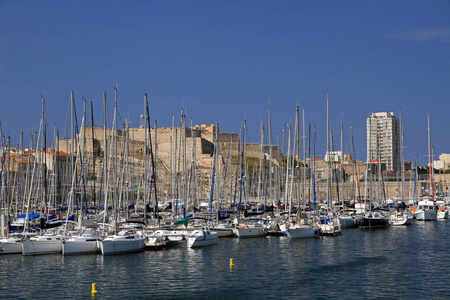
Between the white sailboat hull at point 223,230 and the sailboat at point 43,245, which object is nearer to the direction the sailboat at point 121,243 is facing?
the sailboat

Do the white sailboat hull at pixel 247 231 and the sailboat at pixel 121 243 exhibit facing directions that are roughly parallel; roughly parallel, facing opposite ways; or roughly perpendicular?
roughly parallel

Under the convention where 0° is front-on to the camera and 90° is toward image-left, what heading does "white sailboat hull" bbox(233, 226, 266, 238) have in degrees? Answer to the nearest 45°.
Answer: approximately 45°

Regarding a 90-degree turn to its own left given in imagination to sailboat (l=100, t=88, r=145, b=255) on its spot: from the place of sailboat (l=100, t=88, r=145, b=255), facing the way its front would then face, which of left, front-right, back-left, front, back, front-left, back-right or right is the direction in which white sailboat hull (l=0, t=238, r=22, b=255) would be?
back-right

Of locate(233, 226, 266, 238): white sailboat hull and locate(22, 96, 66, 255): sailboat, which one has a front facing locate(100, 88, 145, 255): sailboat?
the white sailboat hull

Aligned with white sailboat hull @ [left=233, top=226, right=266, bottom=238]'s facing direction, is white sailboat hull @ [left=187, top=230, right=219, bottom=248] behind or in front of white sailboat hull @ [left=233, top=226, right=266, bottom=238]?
in front

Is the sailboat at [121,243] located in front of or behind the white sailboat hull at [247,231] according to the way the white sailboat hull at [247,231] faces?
in front

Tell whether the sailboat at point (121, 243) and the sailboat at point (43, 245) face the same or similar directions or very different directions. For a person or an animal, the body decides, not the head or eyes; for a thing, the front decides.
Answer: same or similar directions

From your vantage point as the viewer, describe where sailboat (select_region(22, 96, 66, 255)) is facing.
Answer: facing the viewer and to the left of the viewer

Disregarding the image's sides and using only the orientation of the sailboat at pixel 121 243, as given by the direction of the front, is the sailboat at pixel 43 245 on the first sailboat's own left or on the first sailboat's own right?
on the first sailboat's own right

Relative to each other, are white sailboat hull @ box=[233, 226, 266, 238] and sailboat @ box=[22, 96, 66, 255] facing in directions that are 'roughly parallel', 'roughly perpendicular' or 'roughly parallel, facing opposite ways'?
roughly parallel

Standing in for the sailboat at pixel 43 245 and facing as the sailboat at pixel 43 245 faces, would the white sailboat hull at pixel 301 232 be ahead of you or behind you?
behind

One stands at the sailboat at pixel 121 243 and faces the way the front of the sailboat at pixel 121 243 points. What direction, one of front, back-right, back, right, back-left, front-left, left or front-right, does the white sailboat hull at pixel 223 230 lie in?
back

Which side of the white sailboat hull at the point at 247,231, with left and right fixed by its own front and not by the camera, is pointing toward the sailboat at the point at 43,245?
front

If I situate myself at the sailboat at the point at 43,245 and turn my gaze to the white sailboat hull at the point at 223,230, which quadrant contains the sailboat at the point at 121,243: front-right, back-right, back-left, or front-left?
front-right

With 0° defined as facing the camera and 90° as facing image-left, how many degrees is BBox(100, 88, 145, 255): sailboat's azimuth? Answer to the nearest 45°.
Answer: approximately 45°
